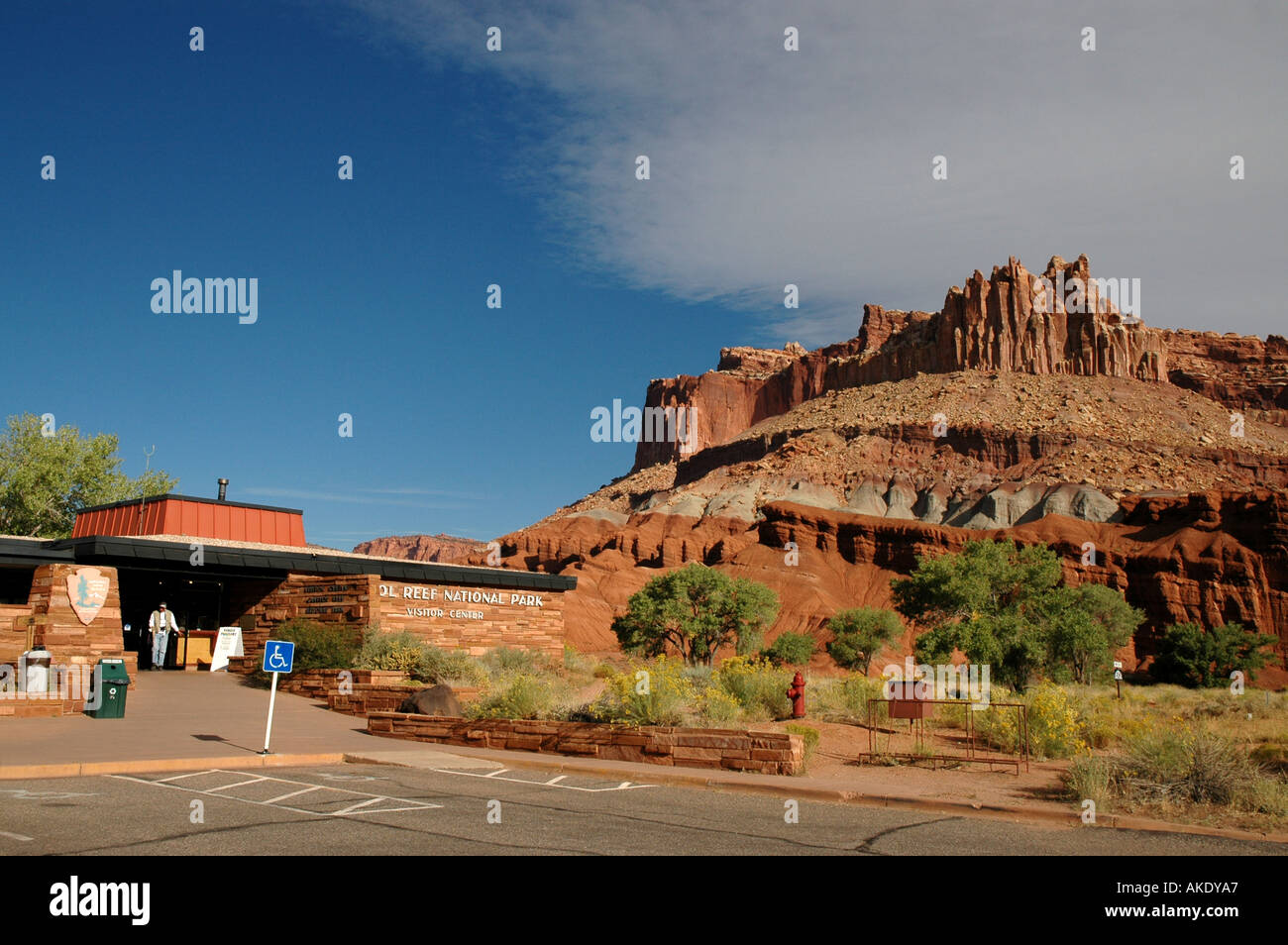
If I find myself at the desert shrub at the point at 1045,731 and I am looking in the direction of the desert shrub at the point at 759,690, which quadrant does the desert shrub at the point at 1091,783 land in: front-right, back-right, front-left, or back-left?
back-left

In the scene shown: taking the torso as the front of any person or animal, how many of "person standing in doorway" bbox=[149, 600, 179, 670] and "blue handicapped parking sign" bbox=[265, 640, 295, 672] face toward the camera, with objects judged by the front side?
2

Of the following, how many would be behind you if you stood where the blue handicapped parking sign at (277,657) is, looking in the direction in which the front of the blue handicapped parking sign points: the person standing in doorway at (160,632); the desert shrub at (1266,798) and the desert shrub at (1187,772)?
1

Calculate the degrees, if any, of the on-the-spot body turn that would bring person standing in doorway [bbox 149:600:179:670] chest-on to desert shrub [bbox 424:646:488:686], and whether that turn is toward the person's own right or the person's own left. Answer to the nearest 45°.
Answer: approximately 45° to the person's own left

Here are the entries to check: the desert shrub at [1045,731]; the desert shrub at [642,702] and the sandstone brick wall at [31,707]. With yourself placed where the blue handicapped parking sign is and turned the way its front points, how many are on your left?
2

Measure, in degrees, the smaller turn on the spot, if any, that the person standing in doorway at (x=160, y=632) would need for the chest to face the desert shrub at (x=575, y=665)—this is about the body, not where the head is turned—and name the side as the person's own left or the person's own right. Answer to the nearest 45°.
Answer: approximately 90° to the person's own left

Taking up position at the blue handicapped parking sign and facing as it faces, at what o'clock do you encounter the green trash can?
The green trash can is roughly at 5 o'clock from the blue handicapped parking sign.

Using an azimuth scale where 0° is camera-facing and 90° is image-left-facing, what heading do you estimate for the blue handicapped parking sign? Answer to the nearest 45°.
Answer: approximately 0°
